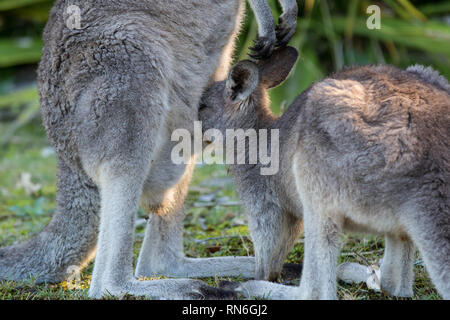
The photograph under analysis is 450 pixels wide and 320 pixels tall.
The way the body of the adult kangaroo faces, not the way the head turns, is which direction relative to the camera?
to the viewer's right
